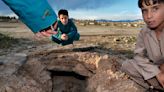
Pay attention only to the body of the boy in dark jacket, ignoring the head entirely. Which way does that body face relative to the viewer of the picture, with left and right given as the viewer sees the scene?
facing the viewer
